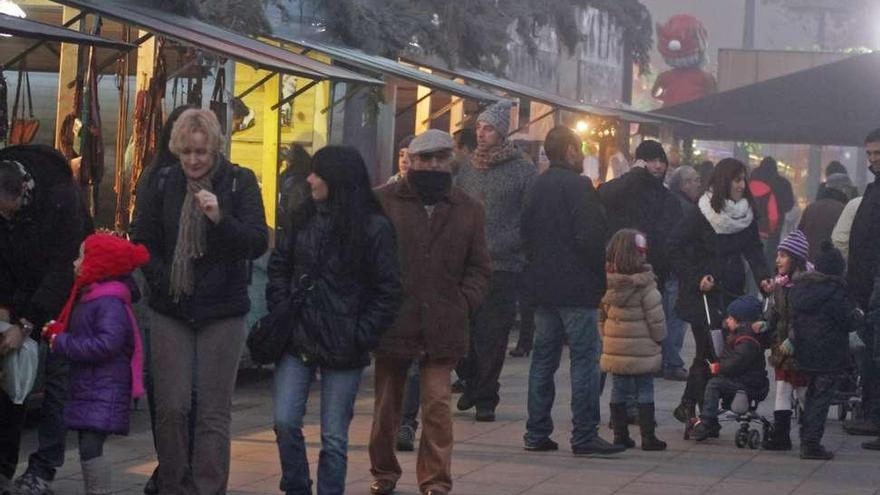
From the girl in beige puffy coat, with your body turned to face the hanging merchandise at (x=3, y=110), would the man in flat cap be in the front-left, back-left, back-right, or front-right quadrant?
front-left

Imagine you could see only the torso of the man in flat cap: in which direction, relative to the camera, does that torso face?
toward the camera

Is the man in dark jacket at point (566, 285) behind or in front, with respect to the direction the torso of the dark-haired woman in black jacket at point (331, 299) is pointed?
behind

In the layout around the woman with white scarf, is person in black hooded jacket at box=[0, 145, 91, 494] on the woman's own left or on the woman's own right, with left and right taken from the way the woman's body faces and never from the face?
on the woman's own right

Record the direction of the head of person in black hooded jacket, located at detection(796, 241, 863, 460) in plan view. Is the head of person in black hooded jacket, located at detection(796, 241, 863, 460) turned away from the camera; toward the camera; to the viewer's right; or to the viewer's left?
away from the camera

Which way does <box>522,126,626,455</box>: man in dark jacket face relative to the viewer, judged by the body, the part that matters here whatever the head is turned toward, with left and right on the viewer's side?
facing away from the viewer and to the right of the viewer

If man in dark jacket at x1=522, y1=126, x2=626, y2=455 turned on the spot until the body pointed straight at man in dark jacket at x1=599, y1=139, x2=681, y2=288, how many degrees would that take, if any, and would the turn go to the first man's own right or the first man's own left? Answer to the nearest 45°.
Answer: approximately 45° to the first man's own left

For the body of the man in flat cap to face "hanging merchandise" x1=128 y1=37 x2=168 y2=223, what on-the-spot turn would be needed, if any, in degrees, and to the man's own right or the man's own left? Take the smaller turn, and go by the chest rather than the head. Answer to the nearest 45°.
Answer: approximately 135° to the man's own right
